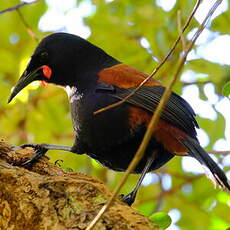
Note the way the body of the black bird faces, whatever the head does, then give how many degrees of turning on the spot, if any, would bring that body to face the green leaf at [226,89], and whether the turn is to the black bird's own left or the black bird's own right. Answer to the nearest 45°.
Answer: approximately 135° to the black bird's own left

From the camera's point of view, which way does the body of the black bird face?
to the viewer's left
